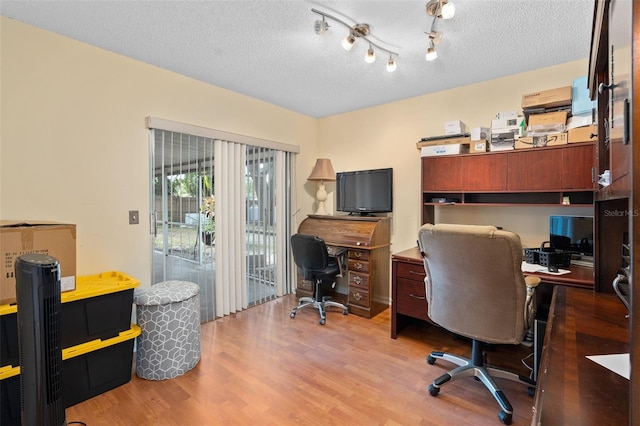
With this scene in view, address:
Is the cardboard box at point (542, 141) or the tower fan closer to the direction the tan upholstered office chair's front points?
the cardboard box

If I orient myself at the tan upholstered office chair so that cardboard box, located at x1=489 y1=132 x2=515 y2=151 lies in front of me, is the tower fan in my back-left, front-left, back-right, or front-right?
back-left

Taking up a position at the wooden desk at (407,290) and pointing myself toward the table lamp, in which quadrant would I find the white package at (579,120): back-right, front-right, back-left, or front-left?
back-right

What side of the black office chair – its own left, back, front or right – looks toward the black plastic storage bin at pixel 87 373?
back

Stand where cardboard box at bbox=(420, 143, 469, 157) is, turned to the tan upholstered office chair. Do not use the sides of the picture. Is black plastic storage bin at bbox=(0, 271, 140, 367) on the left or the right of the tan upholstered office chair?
right

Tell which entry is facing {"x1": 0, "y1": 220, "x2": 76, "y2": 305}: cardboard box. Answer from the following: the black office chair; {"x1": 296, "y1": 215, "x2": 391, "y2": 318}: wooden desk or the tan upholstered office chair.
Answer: the wooden desk

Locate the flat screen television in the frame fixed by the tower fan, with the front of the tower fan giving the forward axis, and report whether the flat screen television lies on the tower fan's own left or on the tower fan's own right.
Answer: on the tower fan's own left

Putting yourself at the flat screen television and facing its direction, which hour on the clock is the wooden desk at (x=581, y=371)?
The wooden desk is roughly at 10 o'clock from the flat screen television.

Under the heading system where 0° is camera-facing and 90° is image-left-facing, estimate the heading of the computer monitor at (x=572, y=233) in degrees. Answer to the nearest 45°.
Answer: approximately 45°

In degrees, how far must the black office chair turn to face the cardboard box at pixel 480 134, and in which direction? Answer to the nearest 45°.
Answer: approximately 45° to its right

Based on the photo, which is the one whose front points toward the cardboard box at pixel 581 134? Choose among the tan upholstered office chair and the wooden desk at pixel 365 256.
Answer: the tan upholstered office chair
